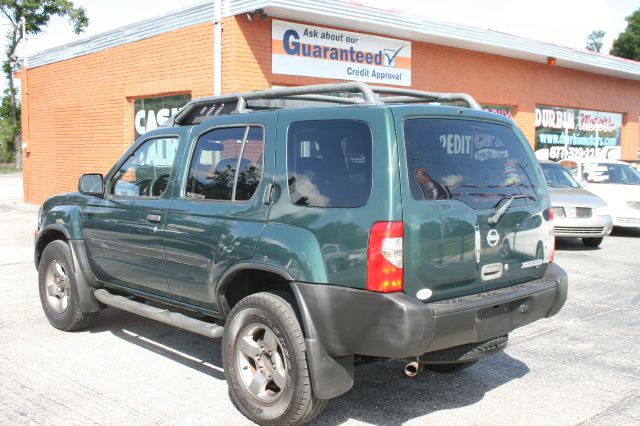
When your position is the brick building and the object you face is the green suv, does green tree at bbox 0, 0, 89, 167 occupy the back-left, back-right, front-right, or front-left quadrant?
back-right

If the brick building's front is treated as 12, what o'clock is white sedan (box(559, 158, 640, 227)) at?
The white sedan is roughly at 11 o'clock from the brick building.

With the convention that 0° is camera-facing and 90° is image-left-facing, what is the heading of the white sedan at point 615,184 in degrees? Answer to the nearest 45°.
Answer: approximately 315°

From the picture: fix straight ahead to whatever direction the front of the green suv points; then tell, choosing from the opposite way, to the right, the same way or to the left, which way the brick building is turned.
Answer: the opposite way

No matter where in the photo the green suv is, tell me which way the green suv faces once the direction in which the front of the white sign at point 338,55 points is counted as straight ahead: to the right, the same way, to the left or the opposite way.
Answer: the opposite way

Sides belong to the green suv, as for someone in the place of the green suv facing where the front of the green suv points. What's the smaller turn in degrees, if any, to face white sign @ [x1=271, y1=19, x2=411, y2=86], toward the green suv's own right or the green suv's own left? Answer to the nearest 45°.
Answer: approximately 45° to the green suv's own right

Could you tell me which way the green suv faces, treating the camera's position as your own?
facing away from the viewer and to the left of the viewer
